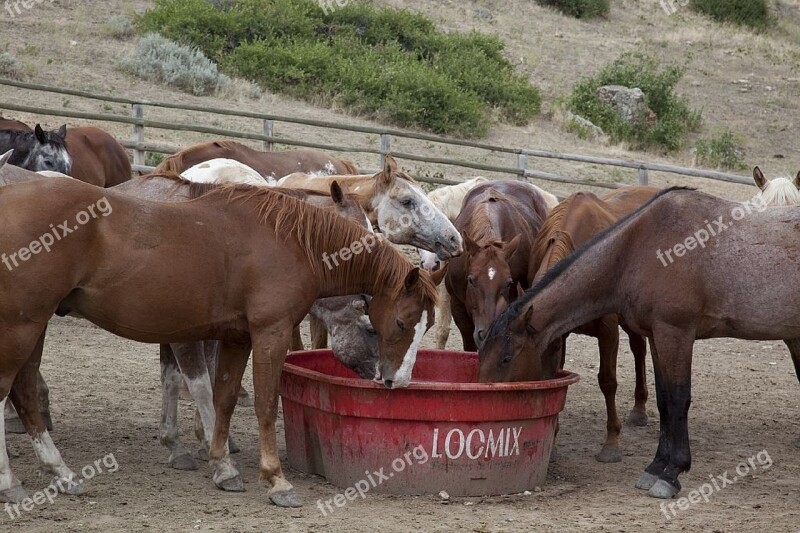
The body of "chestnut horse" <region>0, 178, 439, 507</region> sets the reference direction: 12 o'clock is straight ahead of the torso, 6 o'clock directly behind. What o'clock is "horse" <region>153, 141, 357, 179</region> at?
The horse is roughly at 9 o'clock from the chestnut horse.

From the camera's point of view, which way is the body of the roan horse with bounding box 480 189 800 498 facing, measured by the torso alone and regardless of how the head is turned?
to the viewer's left

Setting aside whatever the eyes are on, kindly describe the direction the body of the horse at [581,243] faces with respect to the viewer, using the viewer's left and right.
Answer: facing the viewer and to the left of the viewer

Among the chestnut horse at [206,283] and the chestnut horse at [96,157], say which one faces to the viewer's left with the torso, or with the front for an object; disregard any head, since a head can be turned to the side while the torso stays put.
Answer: the chestnut horse at [96,157]

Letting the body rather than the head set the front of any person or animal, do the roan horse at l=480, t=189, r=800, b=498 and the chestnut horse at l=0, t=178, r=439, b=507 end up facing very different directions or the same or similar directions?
very different directions

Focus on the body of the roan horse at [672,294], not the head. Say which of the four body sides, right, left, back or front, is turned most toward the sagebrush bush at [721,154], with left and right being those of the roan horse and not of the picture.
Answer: right

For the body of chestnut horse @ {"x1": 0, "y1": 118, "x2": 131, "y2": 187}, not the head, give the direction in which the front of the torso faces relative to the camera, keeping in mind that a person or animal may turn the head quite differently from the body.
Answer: to the viewer's left

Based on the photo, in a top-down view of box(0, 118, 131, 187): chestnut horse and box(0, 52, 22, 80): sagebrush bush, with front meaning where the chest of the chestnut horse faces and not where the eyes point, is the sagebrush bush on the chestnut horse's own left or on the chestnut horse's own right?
on the chestnut horse's own right

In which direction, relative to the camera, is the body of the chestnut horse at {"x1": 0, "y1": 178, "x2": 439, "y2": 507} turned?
to the viewer's right
